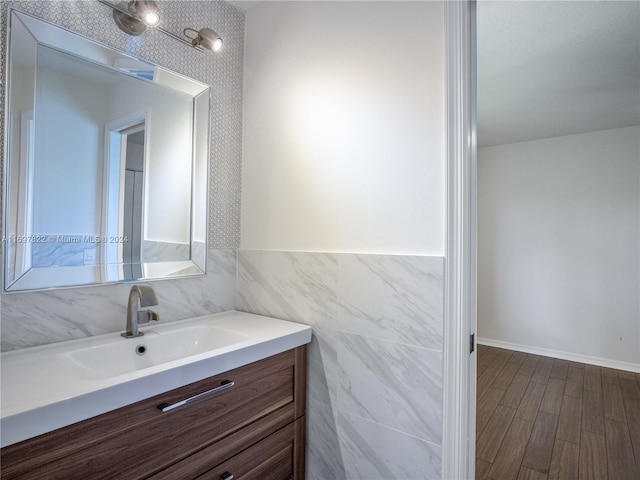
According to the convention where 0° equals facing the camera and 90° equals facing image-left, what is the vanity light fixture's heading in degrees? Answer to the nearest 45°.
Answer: approximately 315°

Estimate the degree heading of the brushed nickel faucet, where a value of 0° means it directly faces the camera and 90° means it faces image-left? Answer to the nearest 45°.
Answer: approximately 315°

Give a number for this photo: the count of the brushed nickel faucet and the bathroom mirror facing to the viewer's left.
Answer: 0

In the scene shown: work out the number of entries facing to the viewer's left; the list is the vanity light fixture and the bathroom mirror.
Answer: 0

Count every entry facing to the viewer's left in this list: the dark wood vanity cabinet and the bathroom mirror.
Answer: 0

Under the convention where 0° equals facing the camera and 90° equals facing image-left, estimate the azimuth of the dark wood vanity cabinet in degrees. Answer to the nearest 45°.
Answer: approximately 315°
